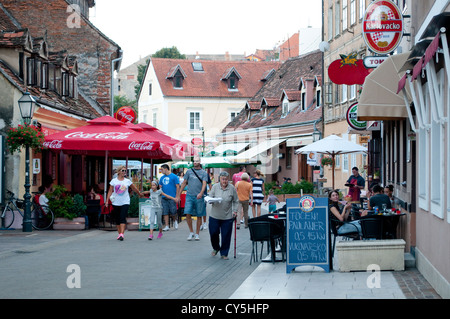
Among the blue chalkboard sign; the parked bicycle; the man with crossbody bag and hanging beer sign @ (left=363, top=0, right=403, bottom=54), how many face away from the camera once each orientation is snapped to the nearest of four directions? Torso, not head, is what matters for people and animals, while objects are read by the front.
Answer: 0

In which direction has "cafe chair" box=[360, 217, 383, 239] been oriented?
away from the camera

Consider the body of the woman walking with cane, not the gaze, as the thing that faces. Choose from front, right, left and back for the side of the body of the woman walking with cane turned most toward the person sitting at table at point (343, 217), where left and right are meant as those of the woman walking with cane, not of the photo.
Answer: left

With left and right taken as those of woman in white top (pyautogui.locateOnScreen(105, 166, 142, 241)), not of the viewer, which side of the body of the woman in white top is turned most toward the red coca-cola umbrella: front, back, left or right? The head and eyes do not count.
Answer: back

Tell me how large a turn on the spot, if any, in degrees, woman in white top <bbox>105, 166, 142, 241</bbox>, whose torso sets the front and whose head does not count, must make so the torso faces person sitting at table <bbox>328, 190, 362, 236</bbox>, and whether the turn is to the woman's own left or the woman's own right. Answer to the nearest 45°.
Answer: approximately 45° to the woman's own left

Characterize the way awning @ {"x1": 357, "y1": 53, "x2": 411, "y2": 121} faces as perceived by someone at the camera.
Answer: facing to the left of the viewer

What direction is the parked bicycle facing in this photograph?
to the viewer's left

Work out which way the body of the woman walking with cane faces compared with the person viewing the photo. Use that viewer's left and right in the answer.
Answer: facing the viewer

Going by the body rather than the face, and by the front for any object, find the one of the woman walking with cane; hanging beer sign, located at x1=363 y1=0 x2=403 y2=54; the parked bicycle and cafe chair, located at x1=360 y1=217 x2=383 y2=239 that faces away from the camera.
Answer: the cafe chair

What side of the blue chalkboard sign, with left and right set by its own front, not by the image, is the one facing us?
front

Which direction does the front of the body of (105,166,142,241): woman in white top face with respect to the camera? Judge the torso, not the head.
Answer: toward the camera
